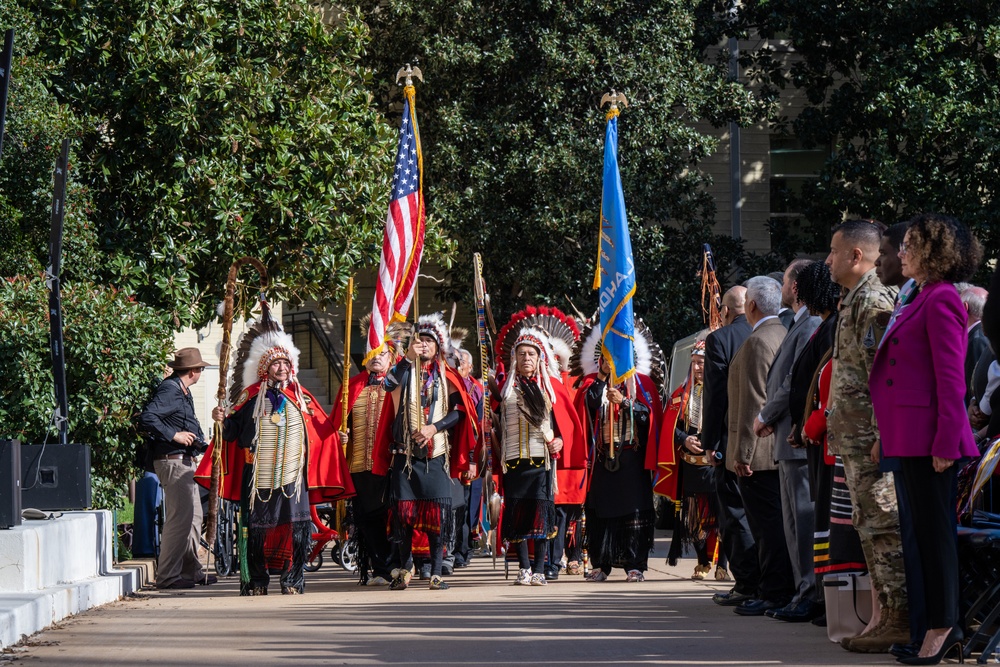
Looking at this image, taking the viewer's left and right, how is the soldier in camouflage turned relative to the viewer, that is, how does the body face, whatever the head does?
facing to the left of the viewer

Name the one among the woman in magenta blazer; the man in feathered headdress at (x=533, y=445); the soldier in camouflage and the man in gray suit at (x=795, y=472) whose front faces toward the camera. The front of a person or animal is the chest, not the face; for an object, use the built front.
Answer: the man in feathered headdress

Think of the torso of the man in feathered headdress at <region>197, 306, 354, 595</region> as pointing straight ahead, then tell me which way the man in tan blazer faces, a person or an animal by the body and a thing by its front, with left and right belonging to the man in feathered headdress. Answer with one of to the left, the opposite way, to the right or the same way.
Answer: to the right

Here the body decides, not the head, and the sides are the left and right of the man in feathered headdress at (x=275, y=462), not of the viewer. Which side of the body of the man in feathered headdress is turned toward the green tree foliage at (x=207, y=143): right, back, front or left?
back

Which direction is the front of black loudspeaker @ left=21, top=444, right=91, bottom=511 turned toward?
to the viewer's right

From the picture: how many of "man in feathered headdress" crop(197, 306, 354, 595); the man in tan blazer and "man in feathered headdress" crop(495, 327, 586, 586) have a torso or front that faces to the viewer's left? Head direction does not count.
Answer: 1

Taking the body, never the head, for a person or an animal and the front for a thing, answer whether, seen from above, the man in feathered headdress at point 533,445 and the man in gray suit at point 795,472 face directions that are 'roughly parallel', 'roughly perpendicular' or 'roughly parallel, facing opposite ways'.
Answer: roughly perpendicular

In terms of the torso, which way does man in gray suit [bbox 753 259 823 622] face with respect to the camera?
to the viewer's left

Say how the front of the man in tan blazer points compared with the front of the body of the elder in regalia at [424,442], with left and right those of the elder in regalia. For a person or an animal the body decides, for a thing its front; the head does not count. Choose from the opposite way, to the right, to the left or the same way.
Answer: to the right

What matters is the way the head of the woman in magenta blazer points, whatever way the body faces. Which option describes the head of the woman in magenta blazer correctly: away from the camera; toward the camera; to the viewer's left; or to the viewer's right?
to the viewer's left

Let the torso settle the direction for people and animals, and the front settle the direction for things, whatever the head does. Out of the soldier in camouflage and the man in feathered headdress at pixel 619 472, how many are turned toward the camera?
1

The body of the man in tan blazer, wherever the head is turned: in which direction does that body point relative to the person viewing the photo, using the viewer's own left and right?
facing to the left of the viewer

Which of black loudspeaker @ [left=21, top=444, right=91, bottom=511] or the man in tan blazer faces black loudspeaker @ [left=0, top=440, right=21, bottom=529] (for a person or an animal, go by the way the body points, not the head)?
the man in tan blazer
